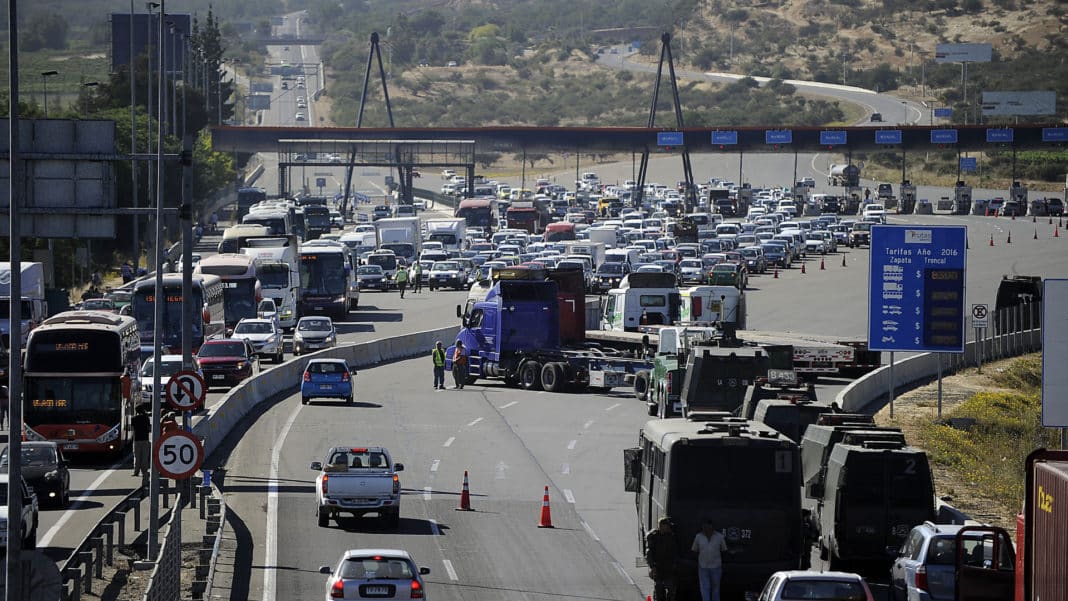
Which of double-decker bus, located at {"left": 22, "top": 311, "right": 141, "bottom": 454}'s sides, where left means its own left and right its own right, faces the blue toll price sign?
left

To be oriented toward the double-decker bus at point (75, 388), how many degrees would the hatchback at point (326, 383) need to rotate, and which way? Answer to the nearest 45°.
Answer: approximately 135° to its left

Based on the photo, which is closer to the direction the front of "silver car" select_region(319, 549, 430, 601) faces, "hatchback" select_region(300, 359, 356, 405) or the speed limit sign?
the hatchback

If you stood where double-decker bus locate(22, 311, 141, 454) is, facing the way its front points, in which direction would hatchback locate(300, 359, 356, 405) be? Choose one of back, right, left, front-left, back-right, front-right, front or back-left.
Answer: back-left

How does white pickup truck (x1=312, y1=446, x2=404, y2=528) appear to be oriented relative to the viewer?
away from the camera

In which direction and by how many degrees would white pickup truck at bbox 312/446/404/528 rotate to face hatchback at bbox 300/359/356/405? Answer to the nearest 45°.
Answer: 0° — it already faces it

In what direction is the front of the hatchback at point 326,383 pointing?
away from the camera

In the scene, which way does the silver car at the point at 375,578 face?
away from the camera
